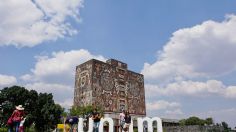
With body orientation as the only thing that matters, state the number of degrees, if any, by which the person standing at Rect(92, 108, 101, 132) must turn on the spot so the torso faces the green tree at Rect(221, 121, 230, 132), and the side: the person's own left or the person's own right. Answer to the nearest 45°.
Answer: approximately 135° to the person's own left

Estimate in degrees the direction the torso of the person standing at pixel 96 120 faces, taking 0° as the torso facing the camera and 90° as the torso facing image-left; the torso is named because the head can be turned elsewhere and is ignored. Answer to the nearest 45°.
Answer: approximately 0°
